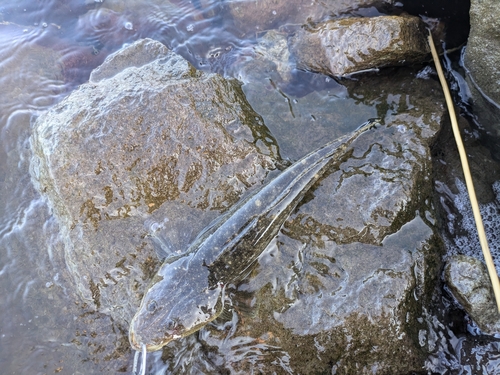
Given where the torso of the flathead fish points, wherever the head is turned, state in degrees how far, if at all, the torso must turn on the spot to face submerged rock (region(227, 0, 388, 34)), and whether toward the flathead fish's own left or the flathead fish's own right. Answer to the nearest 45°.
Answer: approximately 180°

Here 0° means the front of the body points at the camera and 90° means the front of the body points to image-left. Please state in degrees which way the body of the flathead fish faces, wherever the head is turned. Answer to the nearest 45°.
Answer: approximately 45°

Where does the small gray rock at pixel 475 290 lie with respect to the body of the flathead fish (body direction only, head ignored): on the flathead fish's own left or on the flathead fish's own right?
on the flathead fish's own left

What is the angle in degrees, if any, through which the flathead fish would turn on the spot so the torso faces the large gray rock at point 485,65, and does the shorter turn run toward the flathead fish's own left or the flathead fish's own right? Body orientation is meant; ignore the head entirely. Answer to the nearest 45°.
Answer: approximately 135° to the flathead fish's own left

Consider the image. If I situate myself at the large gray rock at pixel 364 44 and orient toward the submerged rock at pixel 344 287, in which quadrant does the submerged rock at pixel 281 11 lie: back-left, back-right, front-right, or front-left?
back-right

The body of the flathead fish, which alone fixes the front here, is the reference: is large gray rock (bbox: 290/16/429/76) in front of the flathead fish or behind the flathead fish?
behind
